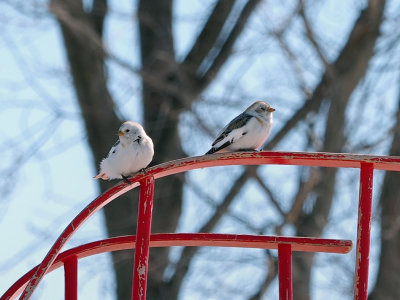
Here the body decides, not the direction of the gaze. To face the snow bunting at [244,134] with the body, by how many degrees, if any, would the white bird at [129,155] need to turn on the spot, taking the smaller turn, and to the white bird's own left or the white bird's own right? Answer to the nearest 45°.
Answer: approximately 45° to the white bird's own left

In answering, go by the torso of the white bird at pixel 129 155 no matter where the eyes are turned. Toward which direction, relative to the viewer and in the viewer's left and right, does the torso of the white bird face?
facing the viewer and to the right of the viewer

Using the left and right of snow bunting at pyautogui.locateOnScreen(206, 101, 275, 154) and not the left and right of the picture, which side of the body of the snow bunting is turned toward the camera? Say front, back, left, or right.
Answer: right

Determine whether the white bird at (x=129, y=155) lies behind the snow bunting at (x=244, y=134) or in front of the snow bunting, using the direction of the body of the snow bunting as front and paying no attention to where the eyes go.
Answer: behind
